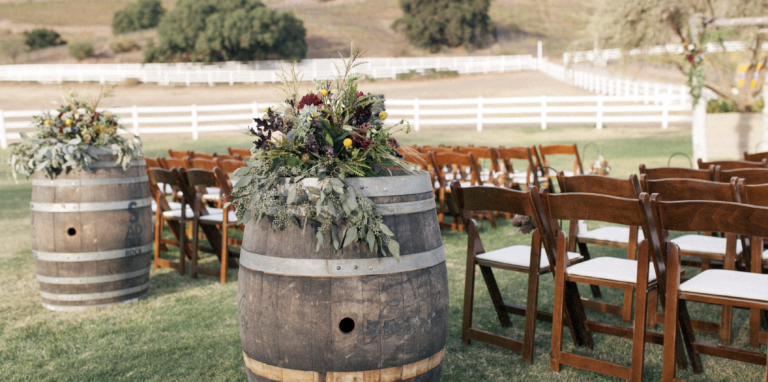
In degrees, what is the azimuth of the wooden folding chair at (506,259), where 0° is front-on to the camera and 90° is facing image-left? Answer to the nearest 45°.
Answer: approximately 225°

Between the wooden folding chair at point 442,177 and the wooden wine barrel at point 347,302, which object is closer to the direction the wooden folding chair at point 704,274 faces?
the wooden folding chair

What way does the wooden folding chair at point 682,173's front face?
away from the camera

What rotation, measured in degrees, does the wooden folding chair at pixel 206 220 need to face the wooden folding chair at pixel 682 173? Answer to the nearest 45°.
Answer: approximately 90° to its right

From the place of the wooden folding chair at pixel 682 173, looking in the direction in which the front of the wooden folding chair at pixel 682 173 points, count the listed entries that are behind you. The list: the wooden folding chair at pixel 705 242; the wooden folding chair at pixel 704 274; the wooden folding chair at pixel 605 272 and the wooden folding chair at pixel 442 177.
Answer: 3

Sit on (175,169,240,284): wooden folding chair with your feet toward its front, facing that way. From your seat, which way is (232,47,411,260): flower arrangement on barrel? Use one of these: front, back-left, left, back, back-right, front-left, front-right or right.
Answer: back-right

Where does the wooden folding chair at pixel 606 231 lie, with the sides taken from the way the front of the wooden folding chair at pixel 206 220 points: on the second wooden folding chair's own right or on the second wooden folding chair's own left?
on the second wooden folding chair's own right

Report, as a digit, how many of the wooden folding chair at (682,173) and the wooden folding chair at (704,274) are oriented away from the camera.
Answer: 2

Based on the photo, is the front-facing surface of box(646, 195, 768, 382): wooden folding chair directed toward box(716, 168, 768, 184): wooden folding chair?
yes

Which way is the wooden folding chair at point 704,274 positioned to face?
away from the camera

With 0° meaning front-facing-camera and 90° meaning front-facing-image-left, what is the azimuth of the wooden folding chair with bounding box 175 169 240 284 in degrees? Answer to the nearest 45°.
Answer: approximately 225°
